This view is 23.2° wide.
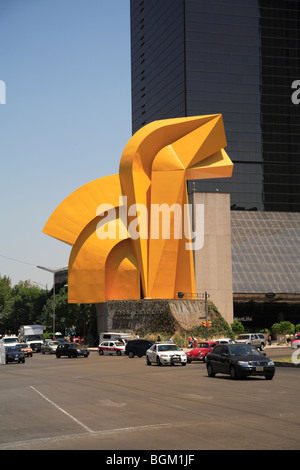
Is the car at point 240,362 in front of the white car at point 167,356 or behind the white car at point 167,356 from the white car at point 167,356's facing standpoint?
in front

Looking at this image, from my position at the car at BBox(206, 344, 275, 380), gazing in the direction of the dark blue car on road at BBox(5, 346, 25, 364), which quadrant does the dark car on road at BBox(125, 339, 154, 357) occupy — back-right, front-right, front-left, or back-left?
front-right

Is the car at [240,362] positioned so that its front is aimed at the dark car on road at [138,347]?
no

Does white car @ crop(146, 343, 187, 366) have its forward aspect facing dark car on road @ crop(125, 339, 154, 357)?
no

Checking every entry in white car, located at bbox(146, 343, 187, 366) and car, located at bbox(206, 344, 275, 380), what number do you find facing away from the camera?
0

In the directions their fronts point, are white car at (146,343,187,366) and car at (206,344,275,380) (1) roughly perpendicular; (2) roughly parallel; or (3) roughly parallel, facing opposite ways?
roughly parallel

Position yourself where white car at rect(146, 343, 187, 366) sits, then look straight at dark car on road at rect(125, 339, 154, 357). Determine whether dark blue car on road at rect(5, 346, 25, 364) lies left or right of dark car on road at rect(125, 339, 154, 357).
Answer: left
